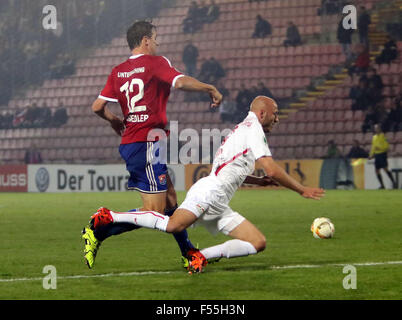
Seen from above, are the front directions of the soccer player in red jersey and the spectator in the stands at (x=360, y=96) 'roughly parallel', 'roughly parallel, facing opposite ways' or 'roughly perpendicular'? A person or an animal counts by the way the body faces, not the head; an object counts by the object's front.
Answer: roughly parallel, facing opposite ways

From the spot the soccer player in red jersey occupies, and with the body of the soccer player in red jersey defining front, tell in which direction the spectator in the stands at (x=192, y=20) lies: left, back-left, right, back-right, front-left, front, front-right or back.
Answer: front-left

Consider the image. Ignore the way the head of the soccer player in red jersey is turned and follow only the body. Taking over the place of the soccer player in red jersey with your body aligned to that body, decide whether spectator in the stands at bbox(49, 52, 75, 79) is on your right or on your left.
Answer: on your left

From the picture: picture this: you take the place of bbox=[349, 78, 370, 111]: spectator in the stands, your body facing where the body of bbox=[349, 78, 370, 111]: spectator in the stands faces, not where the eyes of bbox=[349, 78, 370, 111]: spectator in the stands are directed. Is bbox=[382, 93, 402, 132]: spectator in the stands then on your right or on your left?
on your left

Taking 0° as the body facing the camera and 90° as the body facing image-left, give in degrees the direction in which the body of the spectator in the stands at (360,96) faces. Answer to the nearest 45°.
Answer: approximately 45°

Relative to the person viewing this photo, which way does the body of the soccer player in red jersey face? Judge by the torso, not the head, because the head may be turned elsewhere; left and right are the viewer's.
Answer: facing away from the viewer and to the right of the viewer

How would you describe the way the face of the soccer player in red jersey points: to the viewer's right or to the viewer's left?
to the viewer's right

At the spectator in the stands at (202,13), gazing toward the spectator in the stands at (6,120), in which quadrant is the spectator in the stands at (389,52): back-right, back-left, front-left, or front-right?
back-left

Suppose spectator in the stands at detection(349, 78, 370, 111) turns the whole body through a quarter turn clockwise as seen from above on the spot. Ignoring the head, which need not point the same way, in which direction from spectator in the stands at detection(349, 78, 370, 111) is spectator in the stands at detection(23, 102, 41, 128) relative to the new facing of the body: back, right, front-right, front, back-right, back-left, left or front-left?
front-left
